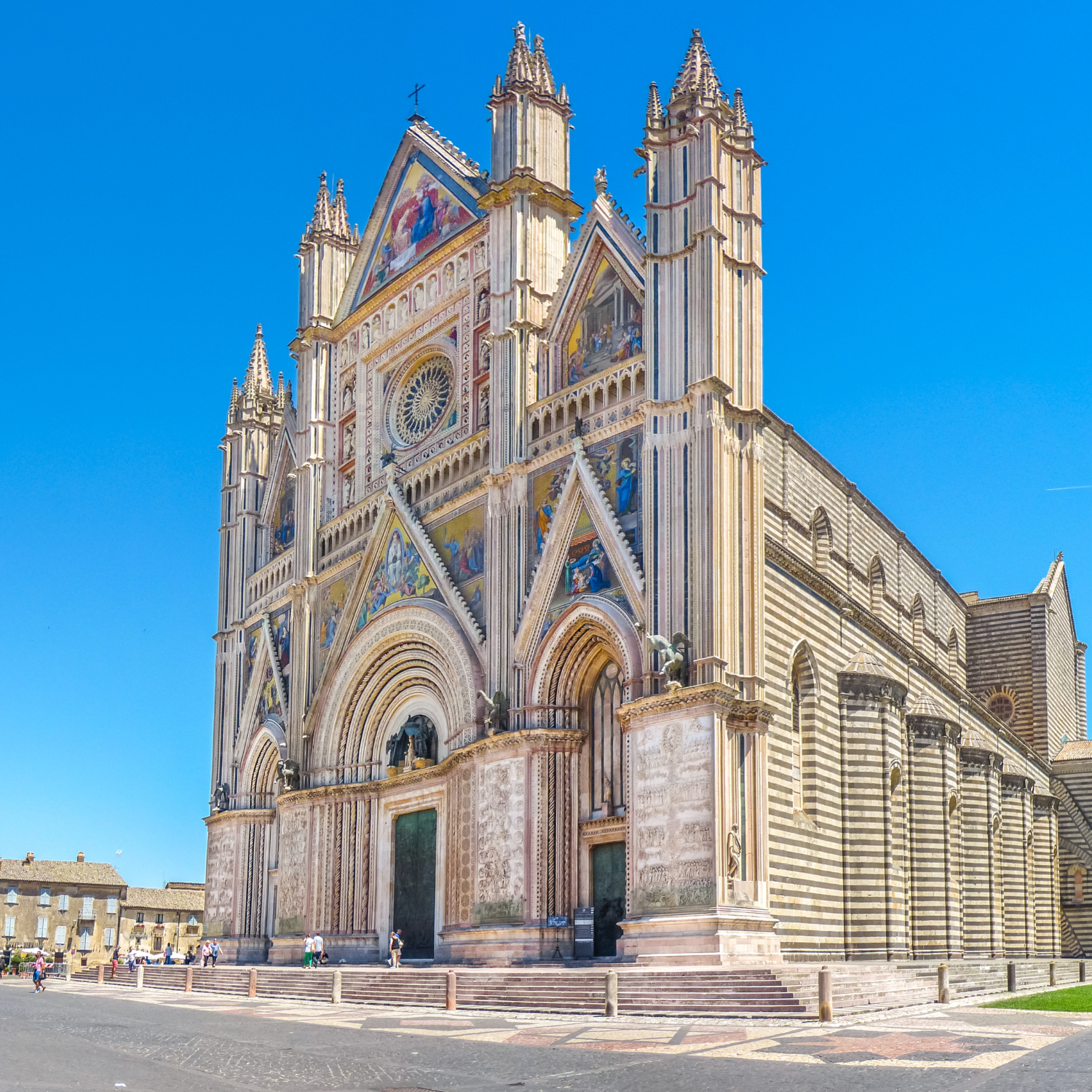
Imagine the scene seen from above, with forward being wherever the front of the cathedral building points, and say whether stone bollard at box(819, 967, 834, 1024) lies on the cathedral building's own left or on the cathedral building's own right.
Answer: on the cathedral building's own left

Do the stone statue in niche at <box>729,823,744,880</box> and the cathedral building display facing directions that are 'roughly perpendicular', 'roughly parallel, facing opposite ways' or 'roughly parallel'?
roughly perpendicular

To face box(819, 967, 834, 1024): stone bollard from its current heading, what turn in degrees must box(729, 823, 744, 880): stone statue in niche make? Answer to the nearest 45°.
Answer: approximately 45° to its right

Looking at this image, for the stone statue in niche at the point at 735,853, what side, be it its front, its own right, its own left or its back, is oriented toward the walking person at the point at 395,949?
back

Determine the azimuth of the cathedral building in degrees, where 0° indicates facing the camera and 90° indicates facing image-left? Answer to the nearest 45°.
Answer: approximately 45°

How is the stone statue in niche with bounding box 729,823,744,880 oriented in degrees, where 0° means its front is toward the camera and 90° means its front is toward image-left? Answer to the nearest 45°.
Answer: approximately 315°

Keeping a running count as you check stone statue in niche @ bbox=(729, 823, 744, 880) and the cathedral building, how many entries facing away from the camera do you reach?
0
